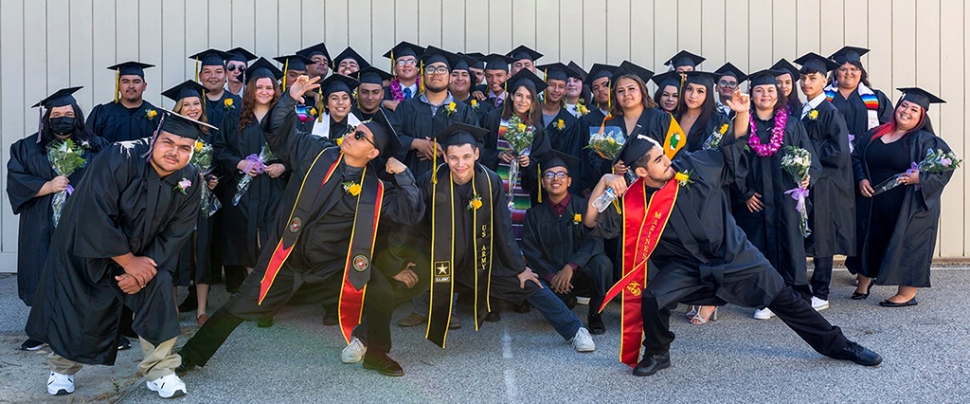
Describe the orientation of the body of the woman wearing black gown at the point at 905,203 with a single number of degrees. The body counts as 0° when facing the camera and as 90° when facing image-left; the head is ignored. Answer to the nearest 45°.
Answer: approximately 45°

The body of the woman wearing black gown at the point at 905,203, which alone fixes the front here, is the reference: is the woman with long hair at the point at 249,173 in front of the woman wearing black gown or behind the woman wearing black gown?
in front
